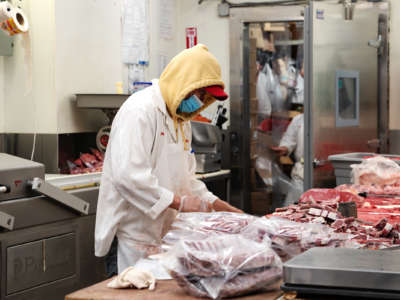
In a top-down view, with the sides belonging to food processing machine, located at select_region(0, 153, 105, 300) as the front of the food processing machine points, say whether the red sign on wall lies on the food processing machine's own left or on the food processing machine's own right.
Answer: on the food processing machine's own left

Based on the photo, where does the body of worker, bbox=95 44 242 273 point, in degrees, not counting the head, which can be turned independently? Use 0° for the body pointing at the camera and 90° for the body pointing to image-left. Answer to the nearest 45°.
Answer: approximately 315°

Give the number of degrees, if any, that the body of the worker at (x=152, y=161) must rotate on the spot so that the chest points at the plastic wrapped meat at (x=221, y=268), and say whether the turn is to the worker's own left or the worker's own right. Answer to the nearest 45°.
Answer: approximately 45° to the worker's own right

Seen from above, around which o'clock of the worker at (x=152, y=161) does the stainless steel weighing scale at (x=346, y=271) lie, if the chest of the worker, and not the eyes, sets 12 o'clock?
The stainless steel weighing scale is roughly at 1 o'clock from the worker.

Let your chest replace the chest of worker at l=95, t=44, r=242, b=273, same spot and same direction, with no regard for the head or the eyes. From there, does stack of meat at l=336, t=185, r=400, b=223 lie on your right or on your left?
on your left

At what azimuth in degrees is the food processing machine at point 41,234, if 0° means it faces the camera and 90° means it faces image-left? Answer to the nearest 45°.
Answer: approximately 315°

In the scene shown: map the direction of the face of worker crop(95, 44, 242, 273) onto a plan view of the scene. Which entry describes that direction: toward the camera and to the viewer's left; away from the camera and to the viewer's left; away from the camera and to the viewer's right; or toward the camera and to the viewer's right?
toward the camera and to the viewer's right

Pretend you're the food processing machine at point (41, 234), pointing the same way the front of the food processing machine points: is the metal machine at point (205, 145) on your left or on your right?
on your left
